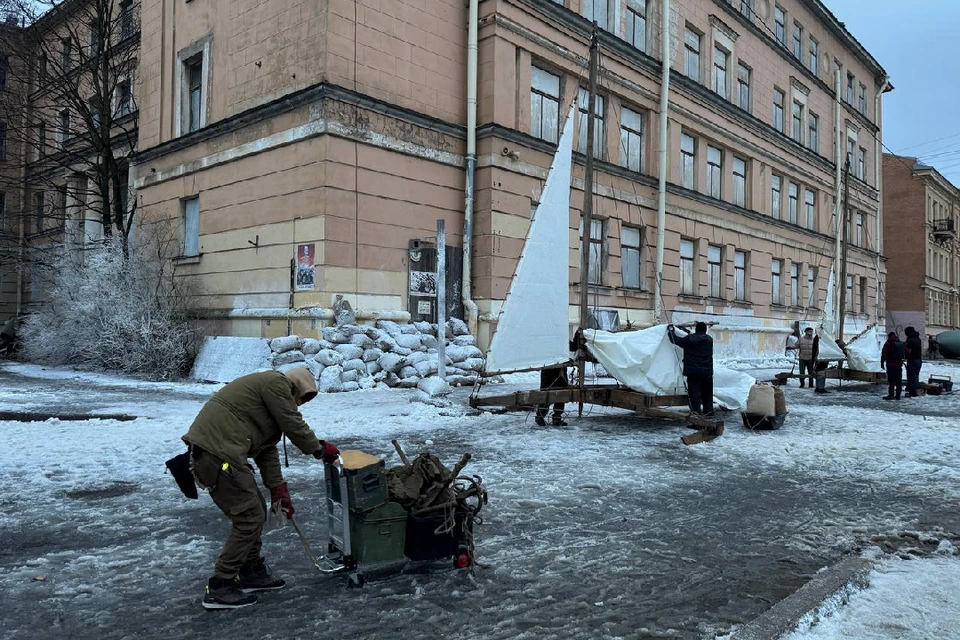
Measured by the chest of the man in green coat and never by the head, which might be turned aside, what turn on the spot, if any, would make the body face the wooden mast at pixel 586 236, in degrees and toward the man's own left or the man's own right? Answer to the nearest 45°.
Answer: approximately 45° to the man's own left

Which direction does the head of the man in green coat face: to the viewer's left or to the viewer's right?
to the viewer's right

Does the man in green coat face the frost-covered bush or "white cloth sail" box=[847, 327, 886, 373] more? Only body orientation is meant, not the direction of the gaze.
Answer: the white cloth sail

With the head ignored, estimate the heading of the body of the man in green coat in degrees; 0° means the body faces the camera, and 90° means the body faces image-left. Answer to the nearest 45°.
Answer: approximately 270°

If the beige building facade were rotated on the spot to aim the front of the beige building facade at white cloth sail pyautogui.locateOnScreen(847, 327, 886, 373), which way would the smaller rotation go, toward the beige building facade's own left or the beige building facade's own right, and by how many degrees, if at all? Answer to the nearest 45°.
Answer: approximately 45° to the beige building facade's own left
